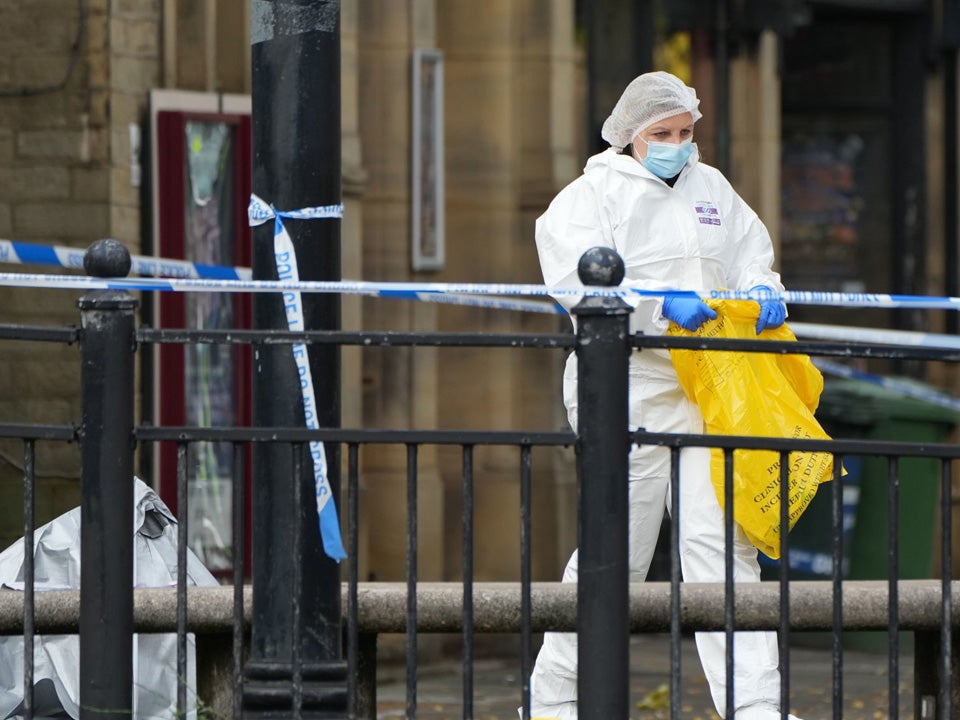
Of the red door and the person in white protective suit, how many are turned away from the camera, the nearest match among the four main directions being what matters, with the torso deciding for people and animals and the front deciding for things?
0

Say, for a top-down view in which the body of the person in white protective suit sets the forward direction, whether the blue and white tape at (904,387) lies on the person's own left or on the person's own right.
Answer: on the person's own left

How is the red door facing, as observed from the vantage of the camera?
facing the viewer

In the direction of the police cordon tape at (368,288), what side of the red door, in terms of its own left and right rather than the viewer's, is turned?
front

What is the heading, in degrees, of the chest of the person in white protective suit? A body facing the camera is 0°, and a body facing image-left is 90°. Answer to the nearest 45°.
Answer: approximately 315°

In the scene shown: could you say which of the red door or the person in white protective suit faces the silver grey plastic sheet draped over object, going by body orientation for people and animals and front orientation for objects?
the red door

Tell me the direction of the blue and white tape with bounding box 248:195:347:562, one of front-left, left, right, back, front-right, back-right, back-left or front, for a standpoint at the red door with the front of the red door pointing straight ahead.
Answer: front

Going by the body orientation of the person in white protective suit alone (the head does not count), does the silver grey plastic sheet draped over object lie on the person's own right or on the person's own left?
on the person's own right
